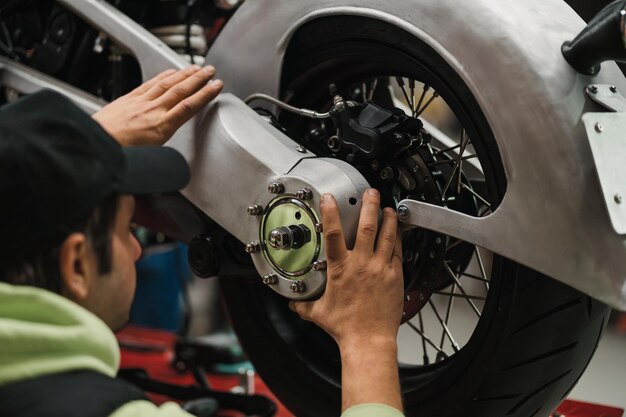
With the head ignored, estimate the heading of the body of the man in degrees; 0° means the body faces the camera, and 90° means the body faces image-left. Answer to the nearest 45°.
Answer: approximately 225°

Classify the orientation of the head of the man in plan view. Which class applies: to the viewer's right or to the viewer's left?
to the viewer's right

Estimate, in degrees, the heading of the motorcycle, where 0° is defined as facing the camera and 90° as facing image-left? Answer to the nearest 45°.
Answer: approximately 135°
